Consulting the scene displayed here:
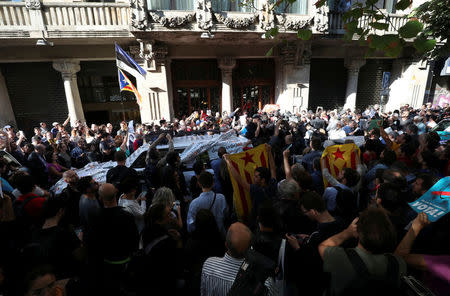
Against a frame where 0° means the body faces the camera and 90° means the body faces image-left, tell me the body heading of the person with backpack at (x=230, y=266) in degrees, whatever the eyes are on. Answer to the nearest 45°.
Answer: approximately 180°

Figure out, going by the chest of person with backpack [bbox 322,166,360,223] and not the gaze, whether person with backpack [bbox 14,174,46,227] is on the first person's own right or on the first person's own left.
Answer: on the first person's own left

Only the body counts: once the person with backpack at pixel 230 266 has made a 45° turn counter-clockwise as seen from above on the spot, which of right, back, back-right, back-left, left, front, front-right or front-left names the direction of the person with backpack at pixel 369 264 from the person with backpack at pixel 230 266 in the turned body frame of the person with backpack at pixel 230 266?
back-right

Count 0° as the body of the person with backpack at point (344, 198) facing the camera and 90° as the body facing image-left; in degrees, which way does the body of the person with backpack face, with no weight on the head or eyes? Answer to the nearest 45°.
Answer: approximately 135°

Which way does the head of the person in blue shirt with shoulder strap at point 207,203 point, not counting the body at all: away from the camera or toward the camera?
away from the camera

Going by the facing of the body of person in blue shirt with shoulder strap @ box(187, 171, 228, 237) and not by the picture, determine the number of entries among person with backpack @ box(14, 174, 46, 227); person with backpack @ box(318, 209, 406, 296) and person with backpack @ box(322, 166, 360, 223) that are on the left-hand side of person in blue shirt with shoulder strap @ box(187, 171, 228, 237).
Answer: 1

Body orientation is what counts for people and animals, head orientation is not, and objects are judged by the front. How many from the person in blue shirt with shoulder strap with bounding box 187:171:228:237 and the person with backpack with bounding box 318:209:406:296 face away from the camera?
2

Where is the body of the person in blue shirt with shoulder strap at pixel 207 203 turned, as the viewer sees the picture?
away from the camera

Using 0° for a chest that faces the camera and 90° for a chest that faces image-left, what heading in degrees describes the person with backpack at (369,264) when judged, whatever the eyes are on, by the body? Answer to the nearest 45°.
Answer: approximately 180°

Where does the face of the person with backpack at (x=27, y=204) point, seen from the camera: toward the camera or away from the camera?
away from the camera
